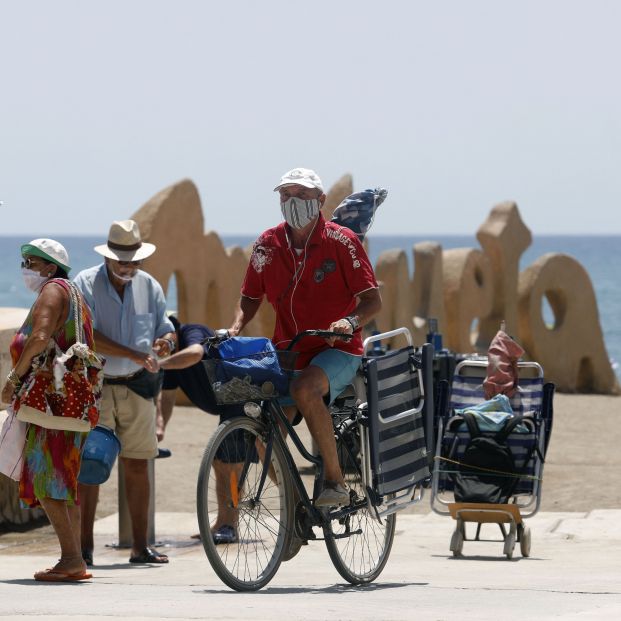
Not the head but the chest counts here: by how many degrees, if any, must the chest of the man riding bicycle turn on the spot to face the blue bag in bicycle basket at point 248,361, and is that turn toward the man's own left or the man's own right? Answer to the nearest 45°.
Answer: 0° — they already face it

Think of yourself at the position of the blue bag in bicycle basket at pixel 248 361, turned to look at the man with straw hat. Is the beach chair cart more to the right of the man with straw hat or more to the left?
right

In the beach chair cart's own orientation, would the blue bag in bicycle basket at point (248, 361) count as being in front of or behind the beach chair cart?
in front

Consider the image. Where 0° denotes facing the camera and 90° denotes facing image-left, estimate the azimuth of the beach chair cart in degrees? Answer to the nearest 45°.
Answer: approximately 0°

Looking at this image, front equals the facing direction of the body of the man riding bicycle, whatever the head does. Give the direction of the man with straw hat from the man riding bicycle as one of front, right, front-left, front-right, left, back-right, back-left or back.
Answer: right
